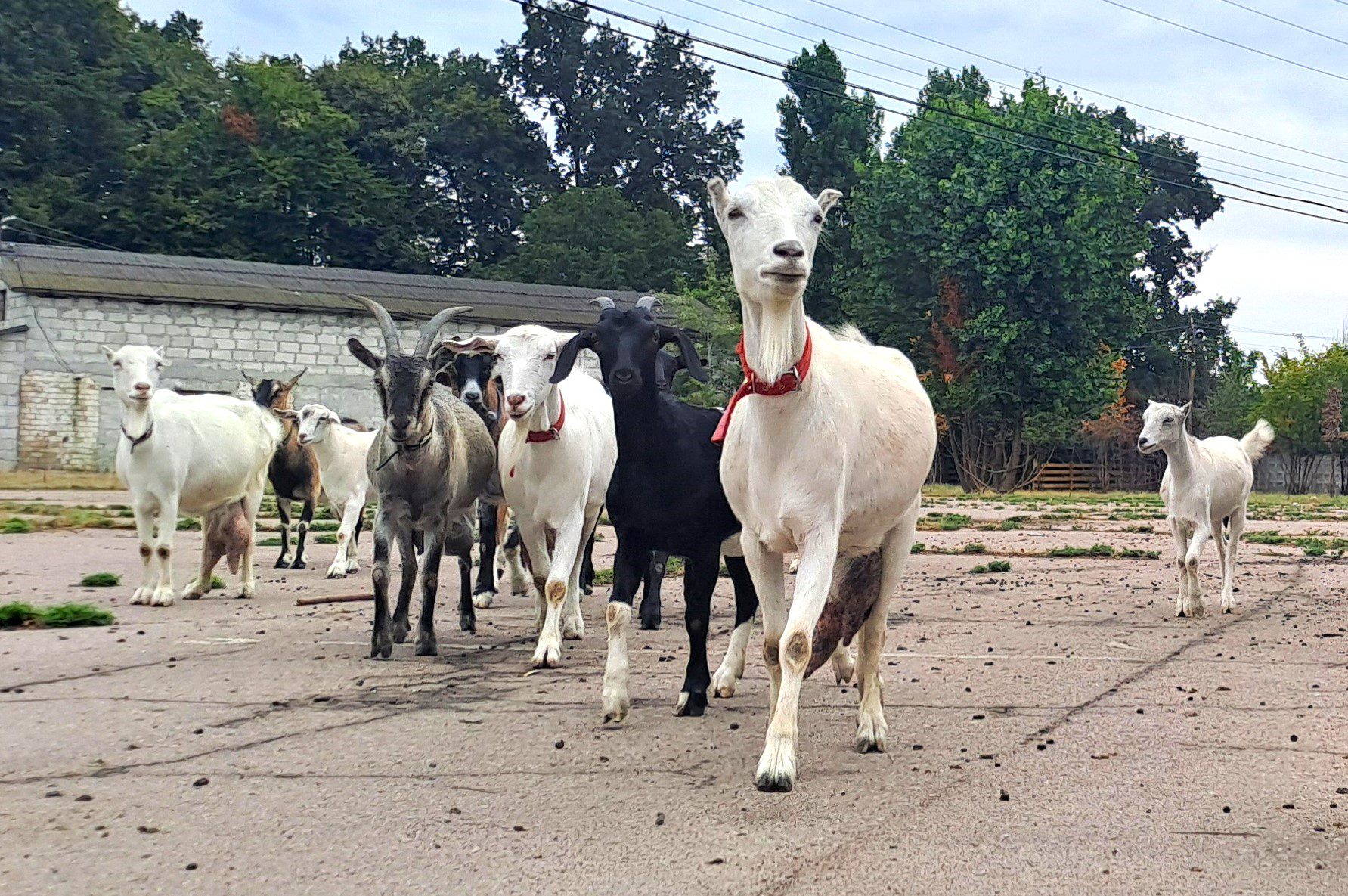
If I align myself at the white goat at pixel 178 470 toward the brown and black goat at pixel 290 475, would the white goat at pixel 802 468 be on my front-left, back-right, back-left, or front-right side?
back-right

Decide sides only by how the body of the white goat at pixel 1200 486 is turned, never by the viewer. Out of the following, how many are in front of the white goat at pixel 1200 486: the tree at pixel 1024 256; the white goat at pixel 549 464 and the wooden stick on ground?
2

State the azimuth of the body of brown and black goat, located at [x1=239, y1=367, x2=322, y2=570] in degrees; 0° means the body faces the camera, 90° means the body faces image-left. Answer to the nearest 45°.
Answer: approximately 0°

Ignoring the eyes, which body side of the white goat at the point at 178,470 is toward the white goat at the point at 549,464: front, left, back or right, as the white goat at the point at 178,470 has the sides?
left

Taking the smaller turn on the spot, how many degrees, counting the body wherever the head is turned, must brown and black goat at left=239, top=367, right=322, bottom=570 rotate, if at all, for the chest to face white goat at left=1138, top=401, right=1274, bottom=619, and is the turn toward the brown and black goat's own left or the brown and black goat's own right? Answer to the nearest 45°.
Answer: approximately 45° to the brown and black goat's own left

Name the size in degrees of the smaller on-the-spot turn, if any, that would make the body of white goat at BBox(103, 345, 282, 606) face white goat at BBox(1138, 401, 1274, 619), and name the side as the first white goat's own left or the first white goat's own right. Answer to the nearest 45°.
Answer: approximately 135° to the first white goat's own left

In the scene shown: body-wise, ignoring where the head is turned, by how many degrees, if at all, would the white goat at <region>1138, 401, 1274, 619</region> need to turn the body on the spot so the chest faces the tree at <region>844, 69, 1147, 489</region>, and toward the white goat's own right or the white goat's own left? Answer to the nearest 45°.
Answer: approximately 135° to the white goat's own right

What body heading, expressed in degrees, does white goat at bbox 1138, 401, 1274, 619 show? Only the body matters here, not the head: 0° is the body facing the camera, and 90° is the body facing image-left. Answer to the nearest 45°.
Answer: approximately 45°

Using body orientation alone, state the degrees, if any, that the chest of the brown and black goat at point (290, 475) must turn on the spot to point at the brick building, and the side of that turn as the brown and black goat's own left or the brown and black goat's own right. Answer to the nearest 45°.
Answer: approximately 180°

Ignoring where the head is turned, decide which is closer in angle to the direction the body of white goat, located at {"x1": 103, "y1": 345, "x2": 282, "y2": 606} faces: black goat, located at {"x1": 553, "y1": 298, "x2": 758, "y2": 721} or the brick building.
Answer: the black goat

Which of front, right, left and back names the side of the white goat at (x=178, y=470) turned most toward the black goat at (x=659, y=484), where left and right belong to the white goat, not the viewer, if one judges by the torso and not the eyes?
left

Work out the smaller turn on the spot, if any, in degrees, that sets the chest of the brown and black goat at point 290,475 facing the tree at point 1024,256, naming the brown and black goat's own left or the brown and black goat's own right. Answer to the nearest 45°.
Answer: approximately 135° to the brown and black goat's own left

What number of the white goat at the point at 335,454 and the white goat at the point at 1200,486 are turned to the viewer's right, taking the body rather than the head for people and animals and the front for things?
0

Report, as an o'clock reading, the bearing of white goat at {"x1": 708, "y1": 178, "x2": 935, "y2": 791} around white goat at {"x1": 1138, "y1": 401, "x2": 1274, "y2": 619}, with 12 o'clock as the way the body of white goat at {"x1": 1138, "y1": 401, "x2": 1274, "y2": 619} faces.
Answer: white goat at {"x1": 708, "y1": 178, "x2": 935, "y2": 791} is roughly at 11 o'clock from white goat at {"x1": 1138, "y1": 401, "x2": 1274, "y2": 619}.

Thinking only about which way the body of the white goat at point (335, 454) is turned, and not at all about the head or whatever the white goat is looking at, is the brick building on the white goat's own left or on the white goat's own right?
on the white goat's own right
